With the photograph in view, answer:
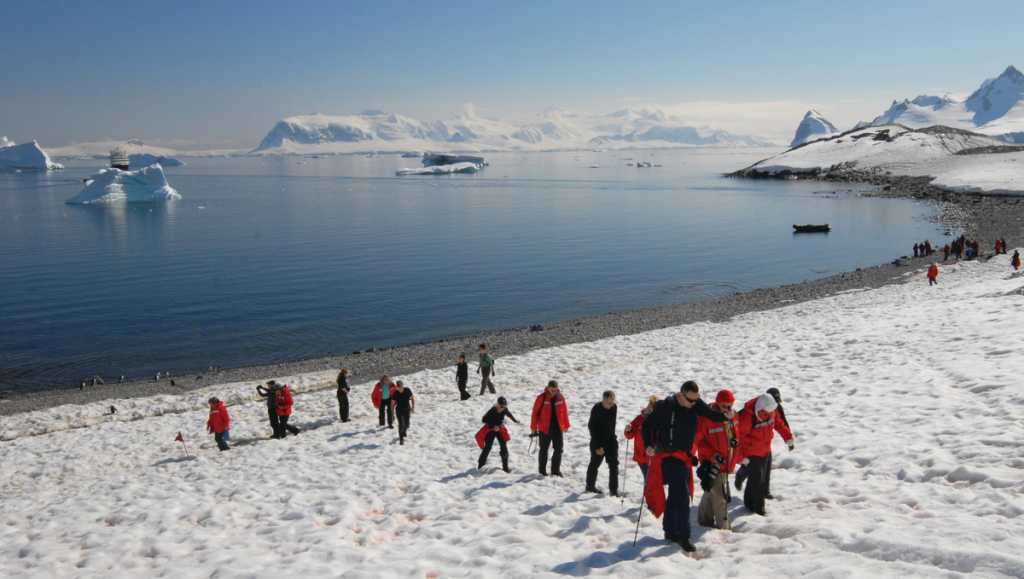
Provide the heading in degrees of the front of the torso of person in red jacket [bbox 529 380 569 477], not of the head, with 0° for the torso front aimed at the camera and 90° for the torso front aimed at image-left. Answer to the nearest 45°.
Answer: approximately 0°

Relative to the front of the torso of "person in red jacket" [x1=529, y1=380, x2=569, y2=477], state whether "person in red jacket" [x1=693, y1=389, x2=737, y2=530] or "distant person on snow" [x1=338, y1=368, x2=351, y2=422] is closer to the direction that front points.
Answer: the person in red jacket

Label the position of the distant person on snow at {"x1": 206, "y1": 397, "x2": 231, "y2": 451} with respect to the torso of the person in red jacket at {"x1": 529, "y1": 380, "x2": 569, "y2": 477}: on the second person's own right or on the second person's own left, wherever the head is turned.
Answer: on the second person's own right

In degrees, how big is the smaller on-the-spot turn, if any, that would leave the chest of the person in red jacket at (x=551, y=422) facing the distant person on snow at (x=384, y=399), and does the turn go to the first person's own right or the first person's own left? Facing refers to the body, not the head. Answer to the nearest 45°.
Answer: approximately 135° to the first person's own right

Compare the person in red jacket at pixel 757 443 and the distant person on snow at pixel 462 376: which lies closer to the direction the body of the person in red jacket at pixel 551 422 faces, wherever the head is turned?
the person in red jacket

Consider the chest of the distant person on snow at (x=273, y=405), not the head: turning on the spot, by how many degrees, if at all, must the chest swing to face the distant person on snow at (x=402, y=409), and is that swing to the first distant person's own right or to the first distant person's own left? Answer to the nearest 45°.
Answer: approximately 135° to the first distant person's own left

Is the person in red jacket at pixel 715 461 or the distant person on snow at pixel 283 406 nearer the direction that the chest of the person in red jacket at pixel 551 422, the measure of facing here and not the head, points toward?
the person in red jacket

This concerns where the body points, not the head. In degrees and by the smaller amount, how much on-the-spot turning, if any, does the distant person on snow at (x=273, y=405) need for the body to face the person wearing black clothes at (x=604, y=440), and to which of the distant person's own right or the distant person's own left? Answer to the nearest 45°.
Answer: approximately 135° to the distant person's own left
